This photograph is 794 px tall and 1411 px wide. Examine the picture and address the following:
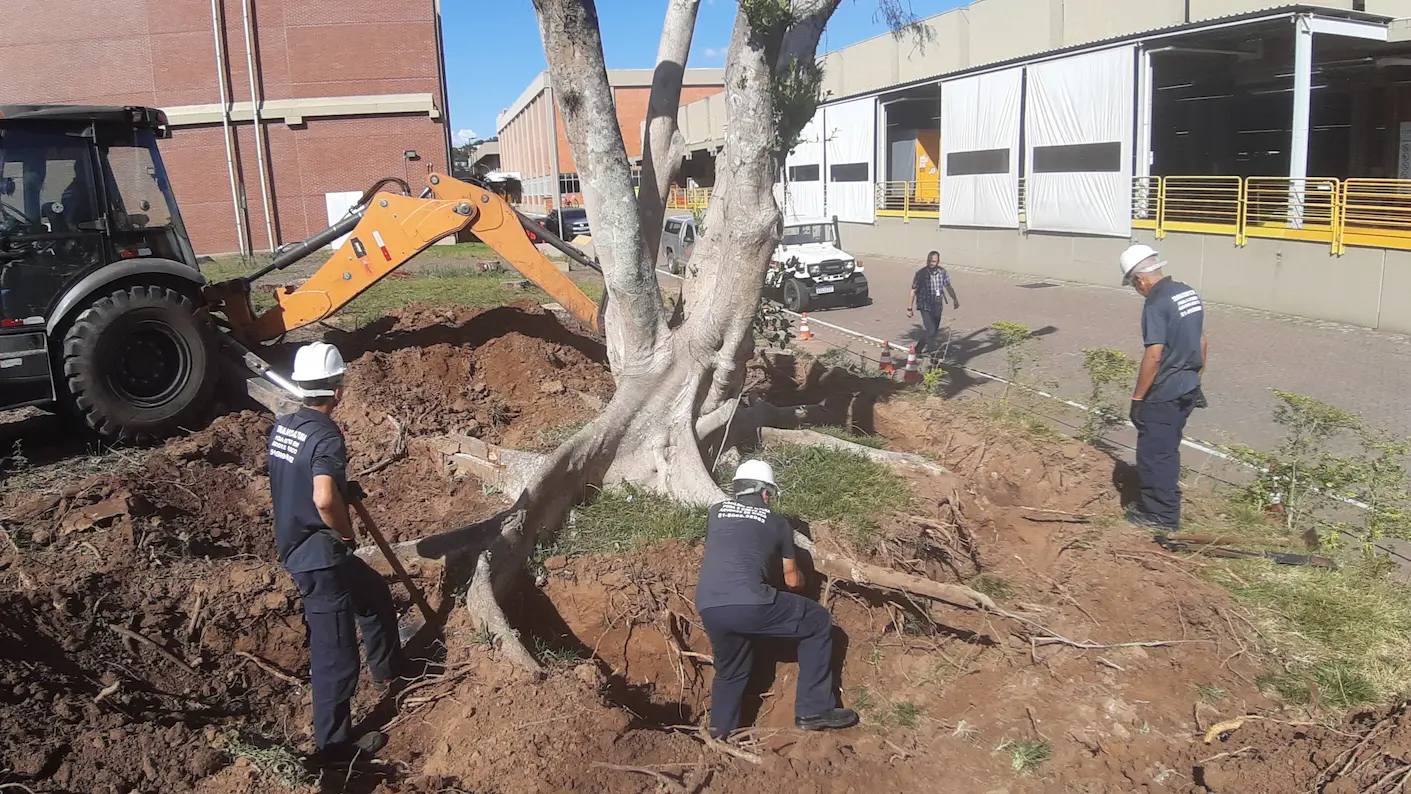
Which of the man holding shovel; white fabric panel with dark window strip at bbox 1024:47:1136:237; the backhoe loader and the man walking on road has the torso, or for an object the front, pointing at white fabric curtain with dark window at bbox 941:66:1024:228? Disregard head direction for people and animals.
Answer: the man holding shovel

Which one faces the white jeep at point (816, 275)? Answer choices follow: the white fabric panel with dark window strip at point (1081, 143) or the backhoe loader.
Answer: the white fabric panel with dark window strip

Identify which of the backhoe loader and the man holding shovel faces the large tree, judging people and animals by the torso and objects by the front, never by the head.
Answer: the man holding shovel

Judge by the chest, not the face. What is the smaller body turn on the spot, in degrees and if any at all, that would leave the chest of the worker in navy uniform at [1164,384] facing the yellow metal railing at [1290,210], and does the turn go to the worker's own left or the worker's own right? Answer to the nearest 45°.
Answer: approximately 45° to the worker's own right

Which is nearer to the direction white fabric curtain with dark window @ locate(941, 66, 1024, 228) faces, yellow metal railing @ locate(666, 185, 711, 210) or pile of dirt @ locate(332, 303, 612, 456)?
the pile of dirt

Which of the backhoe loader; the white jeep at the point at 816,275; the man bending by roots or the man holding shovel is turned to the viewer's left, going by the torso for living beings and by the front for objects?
the backhoe loader

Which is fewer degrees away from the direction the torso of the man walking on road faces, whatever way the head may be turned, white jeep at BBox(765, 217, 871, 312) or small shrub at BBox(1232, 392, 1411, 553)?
the small shrub

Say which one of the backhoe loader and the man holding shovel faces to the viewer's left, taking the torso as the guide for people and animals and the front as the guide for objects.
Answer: the backhoe loader

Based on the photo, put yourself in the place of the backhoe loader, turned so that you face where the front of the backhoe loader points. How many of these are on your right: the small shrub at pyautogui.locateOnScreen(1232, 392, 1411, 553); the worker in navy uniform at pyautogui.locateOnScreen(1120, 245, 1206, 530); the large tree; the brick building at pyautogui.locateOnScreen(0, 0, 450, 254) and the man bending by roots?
1

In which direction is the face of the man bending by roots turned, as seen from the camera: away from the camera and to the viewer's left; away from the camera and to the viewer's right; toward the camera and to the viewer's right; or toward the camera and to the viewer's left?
away from the camera and to the viewer's right

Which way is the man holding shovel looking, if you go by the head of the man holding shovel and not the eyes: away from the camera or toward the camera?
away from the camera

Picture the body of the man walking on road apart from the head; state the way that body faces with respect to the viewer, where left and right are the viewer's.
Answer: facing the viewer

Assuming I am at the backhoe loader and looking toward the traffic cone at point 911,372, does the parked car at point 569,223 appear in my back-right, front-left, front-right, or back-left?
front-left

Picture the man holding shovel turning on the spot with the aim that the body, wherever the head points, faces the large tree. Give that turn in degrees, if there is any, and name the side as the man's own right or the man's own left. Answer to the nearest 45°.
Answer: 0° — they already face it

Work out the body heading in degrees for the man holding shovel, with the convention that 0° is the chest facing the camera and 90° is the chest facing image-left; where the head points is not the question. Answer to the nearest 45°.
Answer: approximately 225°

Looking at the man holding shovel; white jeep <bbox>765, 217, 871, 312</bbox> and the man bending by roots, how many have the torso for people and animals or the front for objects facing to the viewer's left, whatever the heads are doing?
0

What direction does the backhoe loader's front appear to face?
to the viewer's left

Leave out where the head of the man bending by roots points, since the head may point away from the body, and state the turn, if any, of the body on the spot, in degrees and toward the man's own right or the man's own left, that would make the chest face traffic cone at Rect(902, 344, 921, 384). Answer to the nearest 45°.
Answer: approximately 45° to the man's own left

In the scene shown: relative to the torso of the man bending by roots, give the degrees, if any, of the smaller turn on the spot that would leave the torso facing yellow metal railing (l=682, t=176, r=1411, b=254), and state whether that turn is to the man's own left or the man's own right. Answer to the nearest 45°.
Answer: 0° — they already face it

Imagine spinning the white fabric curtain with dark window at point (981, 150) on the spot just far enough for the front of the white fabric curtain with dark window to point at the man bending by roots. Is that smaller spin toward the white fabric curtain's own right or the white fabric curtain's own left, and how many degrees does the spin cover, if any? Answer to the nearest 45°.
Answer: approximately 45° to the white fabric curtain's own left

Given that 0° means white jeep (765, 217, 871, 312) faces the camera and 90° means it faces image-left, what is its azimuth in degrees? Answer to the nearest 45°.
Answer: approximately 315°

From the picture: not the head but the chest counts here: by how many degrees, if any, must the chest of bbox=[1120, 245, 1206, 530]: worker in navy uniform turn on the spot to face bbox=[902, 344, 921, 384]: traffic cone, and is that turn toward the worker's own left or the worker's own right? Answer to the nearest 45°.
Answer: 0° — they already face it
